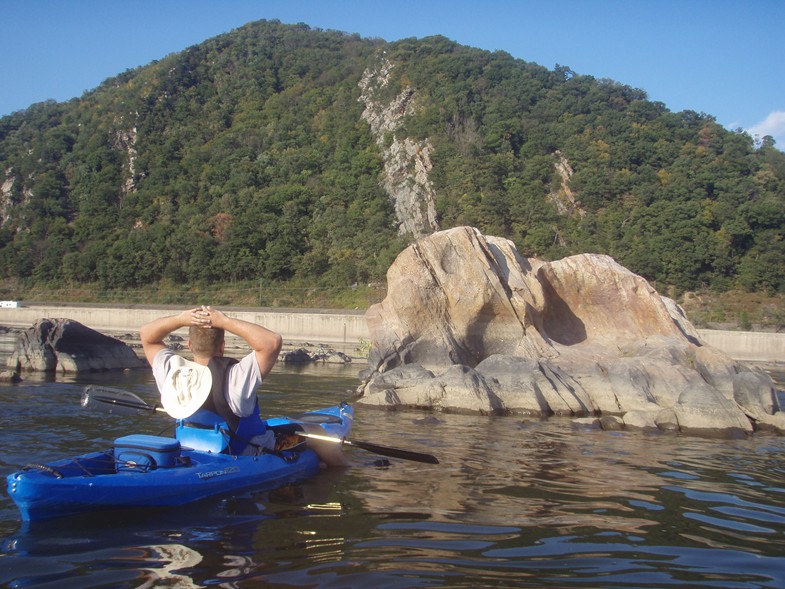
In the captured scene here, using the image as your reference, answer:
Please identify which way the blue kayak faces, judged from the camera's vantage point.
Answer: facing away from the viewer and to the right of the viewer

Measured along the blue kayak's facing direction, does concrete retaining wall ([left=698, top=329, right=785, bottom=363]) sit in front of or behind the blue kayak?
in front

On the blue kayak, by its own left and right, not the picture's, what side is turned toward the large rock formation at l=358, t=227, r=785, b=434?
front

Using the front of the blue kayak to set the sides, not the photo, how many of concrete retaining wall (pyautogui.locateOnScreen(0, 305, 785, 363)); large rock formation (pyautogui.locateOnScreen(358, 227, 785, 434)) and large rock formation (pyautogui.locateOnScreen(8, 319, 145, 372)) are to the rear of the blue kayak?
0

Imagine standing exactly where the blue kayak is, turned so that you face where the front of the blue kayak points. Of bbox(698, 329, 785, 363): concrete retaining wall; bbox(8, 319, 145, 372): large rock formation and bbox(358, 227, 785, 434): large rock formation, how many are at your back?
0

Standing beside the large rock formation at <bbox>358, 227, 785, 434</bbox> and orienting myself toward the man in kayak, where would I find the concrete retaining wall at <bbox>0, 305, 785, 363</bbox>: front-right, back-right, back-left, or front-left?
back-right

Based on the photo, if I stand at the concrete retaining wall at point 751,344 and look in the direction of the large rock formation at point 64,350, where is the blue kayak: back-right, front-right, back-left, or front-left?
front-left

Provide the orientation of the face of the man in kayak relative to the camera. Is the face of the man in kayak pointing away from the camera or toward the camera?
away from the camera

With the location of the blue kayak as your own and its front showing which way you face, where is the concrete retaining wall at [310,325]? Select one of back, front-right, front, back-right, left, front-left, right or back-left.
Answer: front-left
